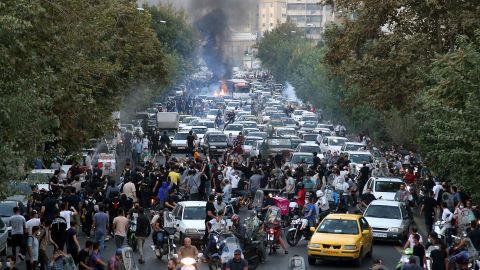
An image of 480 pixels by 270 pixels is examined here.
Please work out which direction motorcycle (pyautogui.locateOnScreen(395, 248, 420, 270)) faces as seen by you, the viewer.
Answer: facing the viewer and to the left of the viewer

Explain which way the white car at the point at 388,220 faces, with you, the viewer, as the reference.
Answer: facing the viewer
